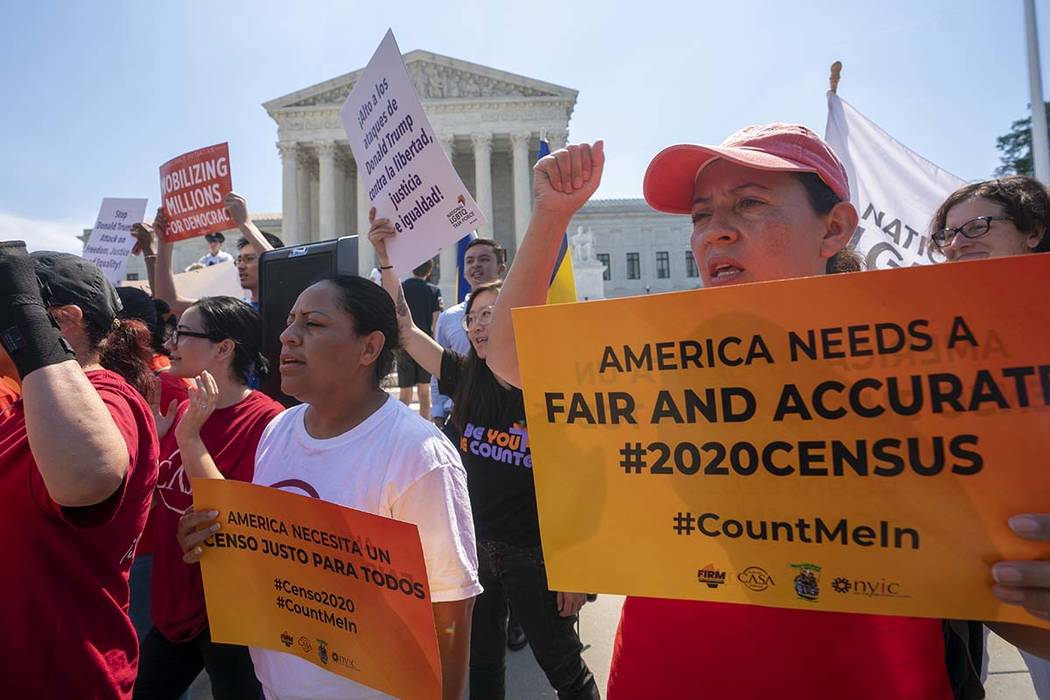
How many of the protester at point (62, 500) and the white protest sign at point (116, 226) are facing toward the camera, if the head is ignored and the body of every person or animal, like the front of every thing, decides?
1

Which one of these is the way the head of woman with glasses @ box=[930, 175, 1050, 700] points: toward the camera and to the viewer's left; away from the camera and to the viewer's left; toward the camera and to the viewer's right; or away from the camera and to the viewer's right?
toward the camera and to the viewer's left

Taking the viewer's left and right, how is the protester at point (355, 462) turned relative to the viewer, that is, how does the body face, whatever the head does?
facing the viewer and to the left of the viewer

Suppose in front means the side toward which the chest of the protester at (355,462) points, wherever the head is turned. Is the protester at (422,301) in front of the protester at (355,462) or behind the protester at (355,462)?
behind

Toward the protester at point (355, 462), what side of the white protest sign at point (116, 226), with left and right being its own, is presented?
front

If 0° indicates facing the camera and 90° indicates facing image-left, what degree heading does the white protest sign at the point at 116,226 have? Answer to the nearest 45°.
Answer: approximately 0°

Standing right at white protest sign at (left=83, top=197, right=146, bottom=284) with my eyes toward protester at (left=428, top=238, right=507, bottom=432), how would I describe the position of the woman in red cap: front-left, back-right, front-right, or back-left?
front-right

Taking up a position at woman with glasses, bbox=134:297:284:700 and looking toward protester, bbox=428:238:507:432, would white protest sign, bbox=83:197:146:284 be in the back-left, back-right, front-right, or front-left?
front-left

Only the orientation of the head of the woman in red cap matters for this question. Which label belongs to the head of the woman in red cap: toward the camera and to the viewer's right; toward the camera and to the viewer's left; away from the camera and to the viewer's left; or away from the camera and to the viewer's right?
toward the camera and to the viewer's left

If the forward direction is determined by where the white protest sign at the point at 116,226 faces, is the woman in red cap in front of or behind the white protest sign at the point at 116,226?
in front

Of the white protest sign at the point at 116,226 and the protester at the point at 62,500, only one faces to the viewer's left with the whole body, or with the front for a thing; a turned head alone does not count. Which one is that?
the protester
